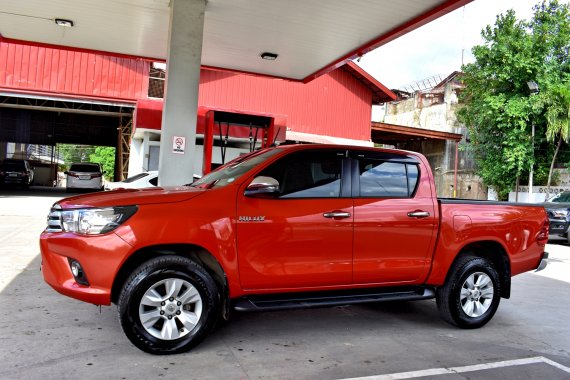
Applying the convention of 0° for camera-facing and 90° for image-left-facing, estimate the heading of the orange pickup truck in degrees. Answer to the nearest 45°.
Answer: approximately 45°

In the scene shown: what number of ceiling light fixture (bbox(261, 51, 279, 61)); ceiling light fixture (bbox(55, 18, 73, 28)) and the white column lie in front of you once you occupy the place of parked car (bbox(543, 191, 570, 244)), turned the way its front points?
3

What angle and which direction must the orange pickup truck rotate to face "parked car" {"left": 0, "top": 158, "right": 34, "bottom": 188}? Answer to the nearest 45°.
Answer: approximately 90° to its right

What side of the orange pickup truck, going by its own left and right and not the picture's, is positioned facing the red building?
right

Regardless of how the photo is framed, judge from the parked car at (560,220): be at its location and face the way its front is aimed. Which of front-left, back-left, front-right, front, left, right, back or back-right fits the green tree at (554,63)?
back-right

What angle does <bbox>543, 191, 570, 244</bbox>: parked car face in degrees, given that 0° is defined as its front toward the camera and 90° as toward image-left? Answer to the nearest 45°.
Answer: approximately 45°

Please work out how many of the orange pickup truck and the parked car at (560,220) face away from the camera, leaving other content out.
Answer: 0

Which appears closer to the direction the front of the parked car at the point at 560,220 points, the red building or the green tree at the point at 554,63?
the red building

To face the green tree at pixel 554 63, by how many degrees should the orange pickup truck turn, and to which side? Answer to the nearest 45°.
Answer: approximately 180°

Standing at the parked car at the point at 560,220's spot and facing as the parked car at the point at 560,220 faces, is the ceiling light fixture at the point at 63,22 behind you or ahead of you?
ahead
